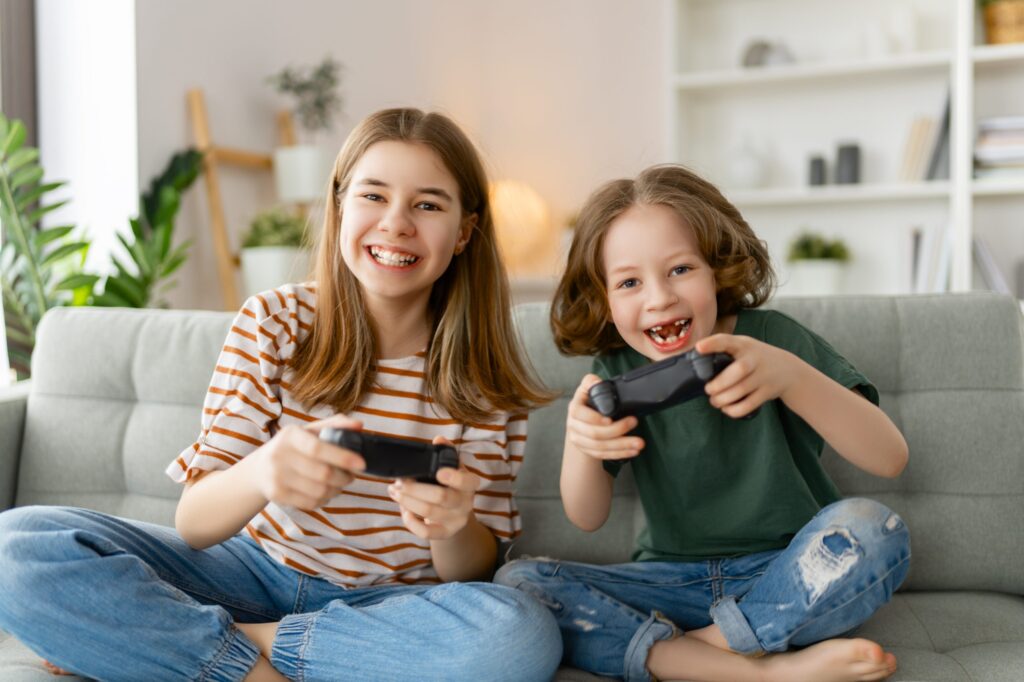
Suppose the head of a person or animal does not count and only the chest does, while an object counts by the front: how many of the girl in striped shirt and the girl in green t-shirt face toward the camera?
2

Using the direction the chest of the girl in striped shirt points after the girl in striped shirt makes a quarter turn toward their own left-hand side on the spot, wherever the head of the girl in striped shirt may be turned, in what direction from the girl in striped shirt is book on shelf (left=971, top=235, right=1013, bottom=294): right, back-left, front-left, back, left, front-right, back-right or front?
front-left

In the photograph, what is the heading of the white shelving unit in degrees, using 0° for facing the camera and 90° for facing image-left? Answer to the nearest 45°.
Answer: approximately 0°

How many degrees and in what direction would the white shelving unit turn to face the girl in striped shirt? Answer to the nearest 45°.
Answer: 0° — it already faces them

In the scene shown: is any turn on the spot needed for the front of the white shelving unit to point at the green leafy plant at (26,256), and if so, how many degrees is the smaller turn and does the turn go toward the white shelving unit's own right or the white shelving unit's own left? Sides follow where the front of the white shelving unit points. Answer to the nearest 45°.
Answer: approximately 45° to the white shelving unit's own right

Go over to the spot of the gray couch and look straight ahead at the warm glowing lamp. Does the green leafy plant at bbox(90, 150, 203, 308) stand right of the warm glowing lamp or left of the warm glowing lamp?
left

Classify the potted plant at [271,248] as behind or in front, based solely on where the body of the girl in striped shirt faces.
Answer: behind
